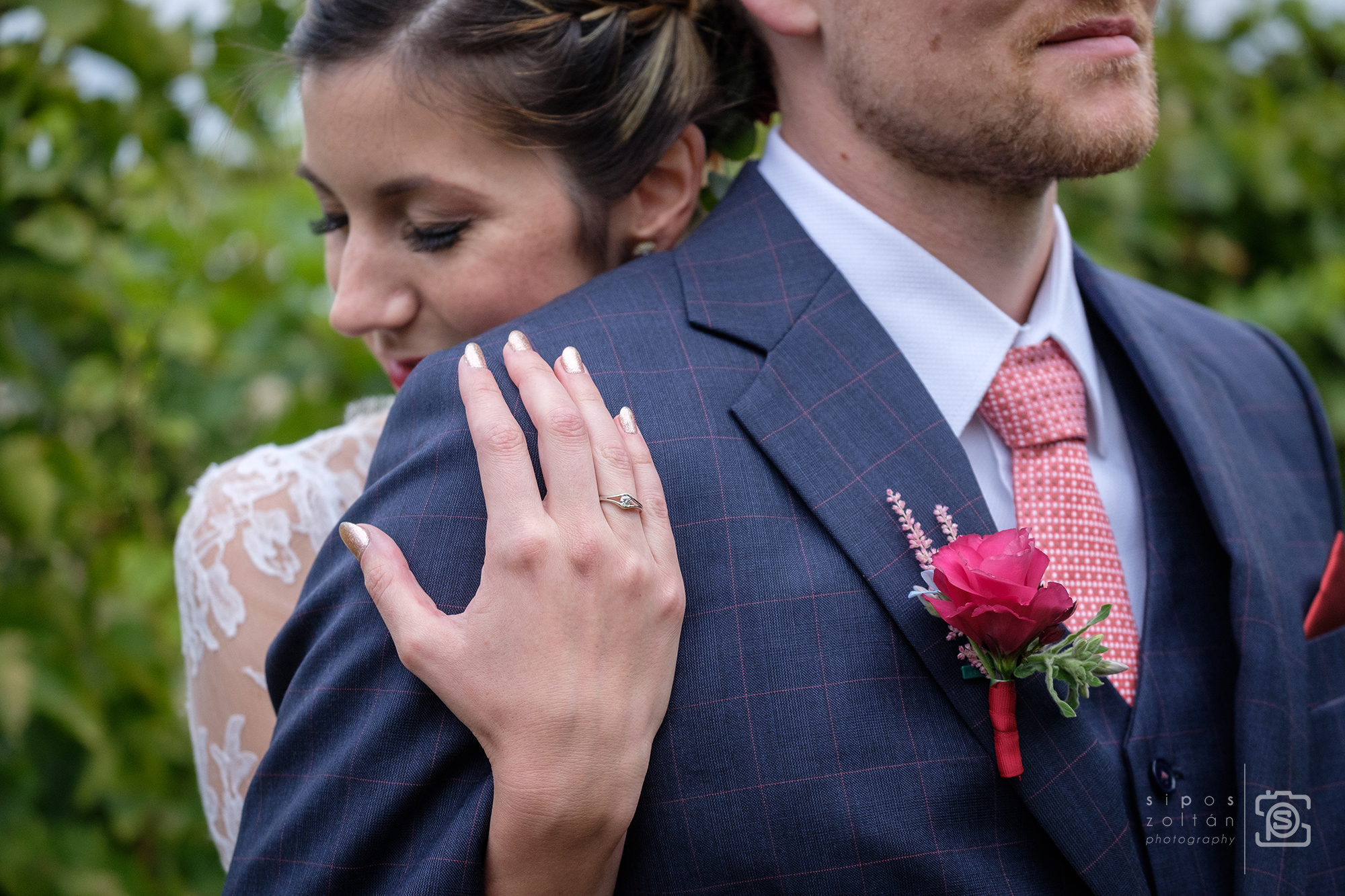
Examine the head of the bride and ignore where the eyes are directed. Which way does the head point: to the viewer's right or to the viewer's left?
to the viewer's left

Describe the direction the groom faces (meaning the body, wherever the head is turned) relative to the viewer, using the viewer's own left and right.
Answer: facing the viewer and to the right of the viewer
